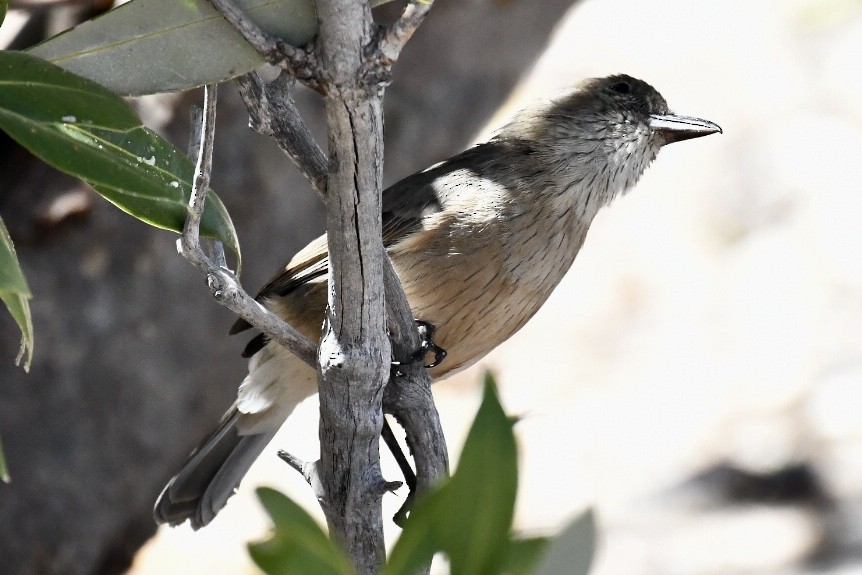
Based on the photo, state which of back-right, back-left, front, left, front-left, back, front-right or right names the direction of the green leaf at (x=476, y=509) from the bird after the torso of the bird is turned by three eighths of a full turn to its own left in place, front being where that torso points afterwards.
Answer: back-left

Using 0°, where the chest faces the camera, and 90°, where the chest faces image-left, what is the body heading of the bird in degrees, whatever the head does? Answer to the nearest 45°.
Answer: approximately 270°

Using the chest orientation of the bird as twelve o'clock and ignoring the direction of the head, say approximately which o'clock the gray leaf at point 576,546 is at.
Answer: The gray leaf is roughly at 3 o'clock from the bird.

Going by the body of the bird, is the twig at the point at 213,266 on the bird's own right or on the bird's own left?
on the bird's own right

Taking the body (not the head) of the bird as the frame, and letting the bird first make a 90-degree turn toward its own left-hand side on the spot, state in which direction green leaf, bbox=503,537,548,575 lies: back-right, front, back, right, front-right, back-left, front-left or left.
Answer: back
